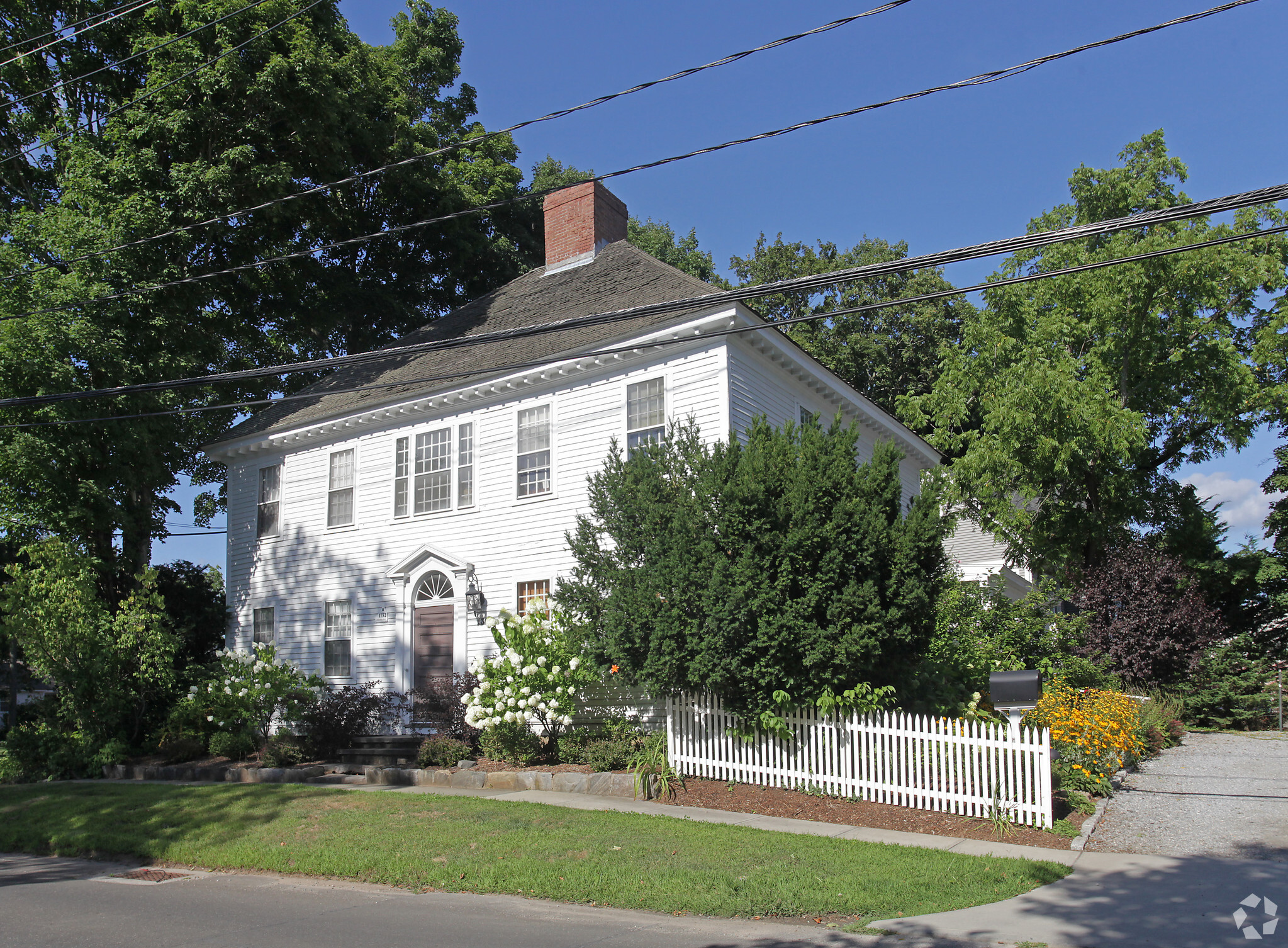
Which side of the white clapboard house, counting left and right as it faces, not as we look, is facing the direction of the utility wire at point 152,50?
front

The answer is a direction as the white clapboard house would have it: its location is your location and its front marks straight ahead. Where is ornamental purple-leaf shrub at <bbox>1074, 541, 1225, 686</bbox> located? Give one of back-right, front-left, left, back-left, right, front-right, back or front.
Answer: back-left

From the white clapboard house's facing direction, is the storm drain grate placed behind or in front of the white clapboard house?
in front

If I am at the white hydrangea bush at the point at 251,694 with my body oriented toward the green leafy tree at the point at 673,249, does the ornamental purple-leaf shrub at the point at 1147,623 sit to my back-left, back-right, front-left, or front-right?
front-right

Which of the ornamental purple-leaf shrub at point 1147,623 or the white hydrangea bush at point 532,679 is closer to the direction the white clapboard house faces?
the white hydrangea bush

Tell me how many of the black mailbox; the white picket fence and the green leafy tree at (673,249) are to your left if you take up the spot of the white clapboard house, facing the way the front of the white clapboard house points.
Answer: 2

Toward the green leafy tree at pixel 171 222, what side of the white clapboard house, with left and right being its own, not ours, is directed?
right

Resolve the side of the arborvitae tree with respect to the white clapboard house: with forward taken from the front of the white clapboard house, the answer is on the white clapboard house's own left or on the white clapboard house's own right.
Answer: on the white clapboard house's own left

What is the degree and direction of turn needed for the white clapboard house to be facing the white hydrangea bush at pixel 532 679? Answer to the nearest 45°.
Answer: approximately 45° to its left

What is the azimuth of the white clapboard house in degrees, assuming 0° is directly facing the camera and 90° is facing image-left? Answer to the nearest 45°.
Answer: approximately 45°
